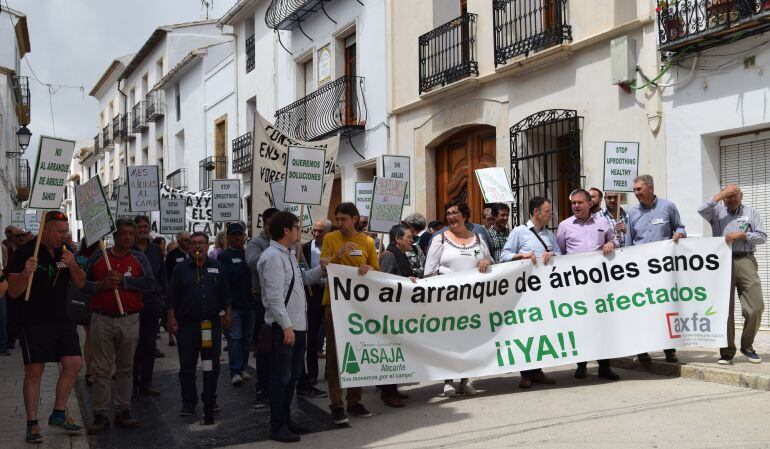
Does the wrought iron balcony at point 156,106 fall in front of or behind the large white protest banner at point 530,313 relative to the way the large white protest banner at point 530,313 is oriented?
behind

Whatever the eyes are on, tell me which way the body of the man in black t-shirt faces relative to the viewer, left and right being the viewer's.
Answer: facing the viewer and to the right of the viewer

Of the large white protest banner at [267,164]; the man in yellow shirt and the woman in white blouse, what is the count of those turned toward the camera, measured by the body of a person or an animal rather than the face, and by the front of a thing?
3

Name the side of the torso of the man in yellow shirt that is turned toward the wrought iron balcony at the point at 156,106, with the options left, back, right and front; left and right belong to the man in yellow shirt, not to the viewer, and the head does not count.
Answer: back

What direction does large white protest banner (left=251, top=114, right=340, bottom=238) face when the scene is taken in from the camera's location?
facing the viewer

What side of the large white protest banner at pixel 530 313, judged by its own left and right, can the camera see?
front

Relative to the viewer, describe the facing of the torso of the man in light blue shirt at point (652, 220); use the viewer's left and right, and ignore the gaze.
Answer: facing the viewer and to the left of the viewer

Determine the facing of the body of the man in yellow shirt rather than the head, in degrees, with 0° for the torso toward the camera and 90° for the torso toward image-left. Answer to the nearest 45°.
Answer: approximately 0°

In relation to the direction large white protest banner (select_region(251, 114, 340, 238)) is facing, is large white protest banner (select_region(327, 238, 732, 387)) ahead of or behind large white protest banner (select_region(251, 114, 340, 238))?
ahead
